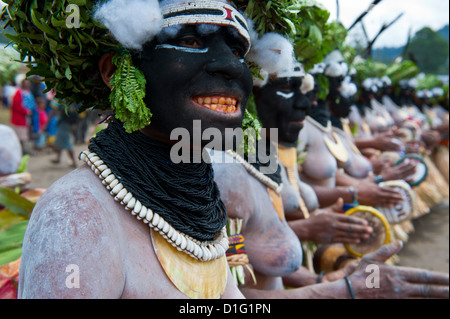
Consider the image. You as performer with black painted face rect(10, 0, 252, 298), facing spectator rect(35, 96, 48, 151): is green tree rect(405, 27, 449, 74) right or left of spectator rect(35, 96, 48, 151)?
right

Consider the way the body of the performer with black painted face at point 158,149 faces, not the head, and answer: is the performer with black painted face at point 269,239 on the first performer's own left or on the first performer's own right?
on the first performer's own left
